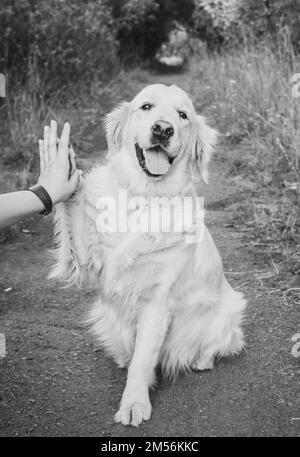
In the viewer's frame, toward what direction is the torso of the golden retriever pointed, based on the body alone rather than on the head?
toward the camera

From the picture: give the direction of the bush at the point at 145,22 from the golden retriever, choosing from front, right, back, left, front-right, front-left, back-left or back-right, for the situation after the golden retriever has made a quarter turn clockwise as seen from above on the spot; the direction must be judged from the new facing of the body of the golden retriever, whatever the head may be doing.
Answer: right
